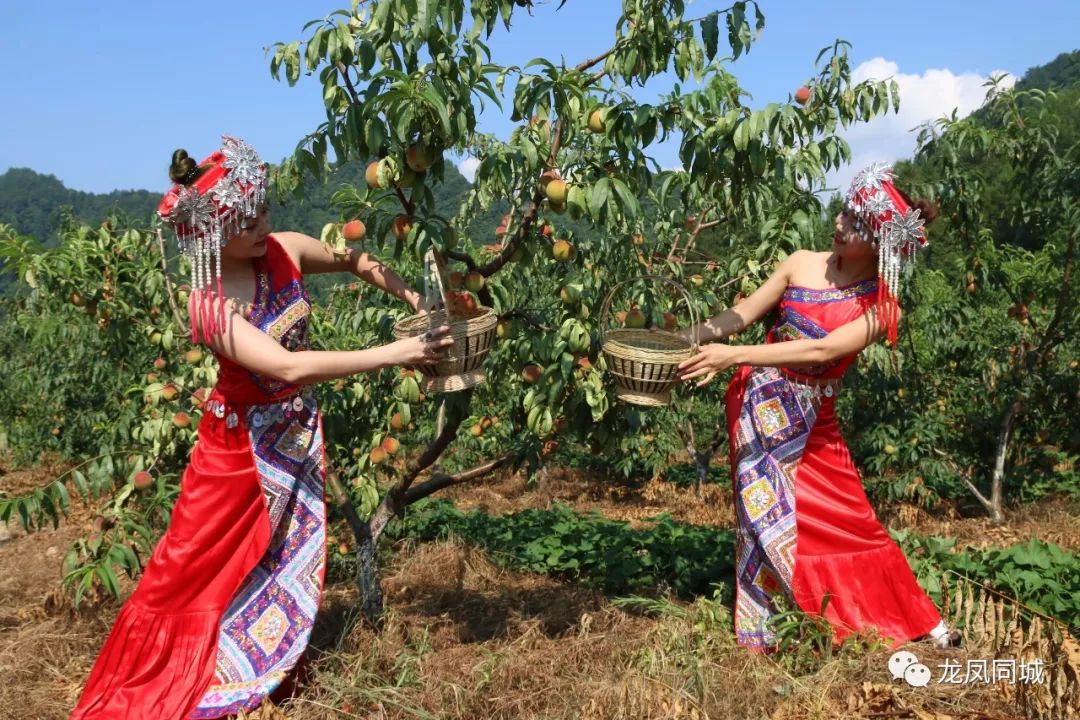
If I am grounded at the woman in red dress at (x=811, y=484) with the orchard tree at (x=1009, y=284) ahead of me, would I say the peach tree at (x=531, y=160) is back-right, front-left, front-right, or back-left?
back-left

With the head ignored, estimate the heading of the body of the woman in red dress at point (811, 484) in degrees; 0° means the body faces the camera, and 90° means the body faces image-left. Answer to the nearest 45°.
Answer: approximately 45°

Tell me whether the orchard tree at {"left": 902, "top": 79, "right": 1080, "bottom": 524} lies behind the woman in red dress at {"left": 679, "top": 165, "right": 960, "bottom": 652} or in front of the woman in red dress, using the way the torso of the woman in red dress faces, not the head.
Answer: behind

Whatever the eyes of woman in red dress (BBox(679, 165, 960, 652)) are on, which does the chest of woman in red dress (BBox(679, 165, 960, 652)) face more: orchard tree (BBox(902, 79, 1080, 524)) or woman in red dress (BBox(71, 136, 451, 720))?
the woman in red dress

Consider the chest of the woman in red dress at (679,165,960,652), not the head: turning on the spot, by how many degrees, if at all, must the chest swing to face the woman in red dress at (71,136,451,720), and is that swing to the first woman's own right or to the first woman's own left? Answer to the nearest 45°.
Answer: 0° — they already face them

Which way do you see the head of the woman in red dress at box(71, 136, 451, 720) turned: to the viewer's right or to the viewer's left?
to the viewer's right
